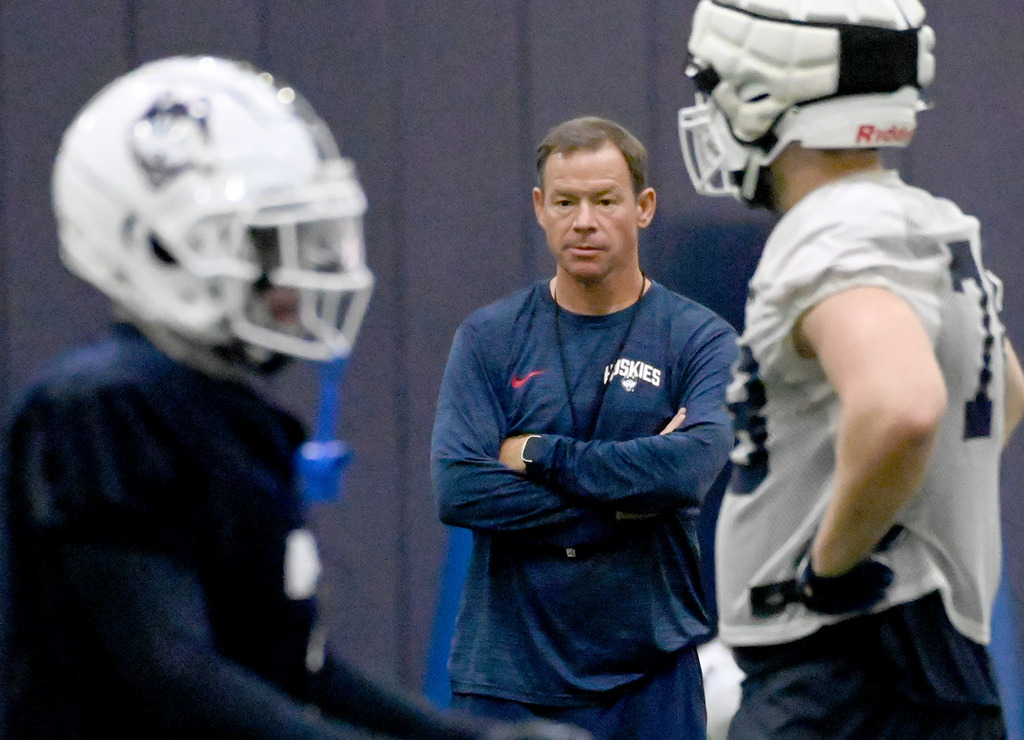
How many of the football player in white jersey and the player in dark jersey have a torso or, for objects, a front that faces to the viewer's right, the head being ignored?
1

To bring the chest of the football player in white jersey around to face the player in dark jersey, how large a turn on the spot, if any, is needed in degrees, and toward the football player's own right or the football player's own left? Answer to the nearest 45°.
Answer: approximately 45° to the football player's own left

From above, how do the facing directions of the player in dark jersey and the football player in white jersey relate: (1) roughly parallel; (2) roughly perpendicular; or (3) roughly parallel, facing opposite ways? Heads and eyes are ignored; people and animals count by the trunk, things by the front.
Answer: roughly parallel, facing opposite ways

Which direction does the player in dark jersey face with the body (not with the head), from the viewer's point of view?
to the viewer's right

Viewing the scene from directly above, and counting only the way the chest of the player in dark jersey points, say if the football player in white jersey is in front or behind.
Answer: in front

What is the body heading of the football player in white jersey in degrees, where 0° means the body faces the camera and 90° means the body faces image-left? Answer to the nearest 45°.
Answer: approximately 90°

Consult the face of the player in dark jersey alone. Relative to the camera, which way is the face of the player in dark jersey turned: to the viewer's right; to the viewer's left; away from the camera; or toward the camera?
to the viewer's right
